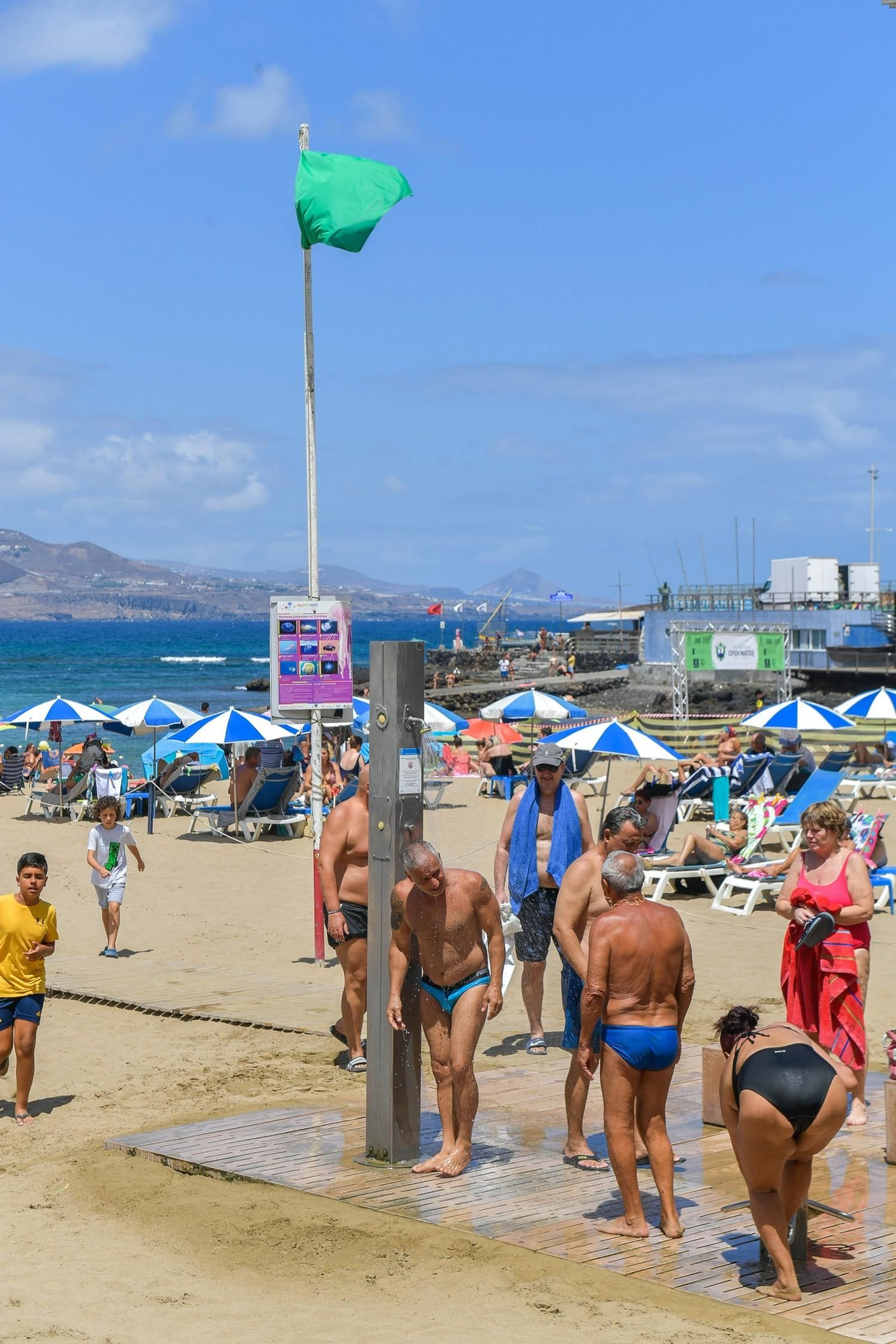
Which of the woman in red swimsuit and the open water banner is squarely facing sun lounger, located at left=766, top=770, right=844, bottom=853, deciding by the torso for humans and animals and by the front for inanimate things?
the open water banner

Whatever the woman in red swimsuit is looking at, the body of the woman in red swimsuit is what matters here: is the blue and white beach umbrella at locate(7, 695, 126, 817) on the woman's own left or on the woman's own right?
on the woman's own right

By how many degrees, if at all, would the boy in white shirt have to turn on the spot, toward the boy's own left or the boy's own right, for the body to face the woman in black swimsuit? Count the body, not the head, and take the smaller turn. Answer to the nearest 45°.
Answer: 0° — they already face them

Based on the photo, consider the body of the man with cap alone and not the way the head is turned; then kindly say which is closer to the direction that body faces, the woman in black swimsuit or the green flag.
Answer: the woman in black swimsuit

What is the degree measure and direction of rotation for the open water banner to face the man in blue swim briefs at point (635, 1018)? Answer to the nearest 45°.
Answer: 0° — it already faces them

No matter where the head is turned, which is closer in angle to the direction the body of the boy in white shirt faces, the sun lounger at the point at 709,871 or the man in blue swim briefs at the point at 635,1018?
the man in blue swim briefs

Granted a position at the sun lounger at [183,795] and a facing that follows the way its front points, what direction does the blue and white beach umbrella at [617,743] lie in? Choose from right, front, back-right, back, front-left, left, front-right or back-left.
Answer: back

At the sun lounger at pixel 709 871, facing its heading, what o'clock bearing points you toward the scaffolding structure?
The scaffolding structure is roughly at 3 o'clock from the sun lounger.

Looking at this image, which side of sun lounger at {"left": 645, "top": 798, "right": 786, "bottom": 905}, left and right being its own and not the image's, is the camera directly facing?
left
